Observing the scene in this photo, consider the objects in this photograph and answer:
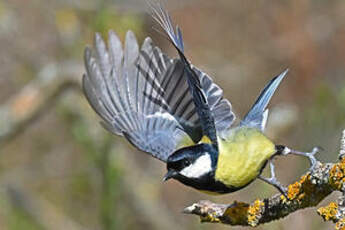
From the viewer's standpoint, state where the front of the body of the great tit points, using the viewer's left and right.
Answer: facing to the left of the viewer
